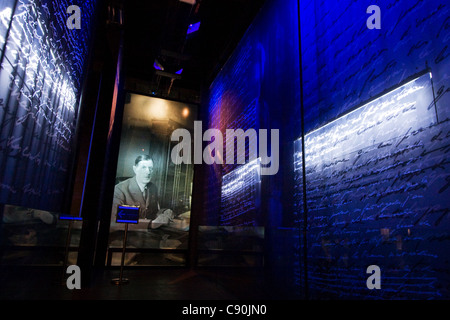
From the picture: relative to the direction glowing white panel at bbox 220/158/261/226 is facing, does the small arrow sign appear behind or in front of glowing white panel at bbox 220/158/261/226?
in front

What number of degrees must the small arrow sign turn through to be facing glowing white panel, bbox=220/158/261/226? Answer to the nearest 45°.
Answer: approximately 90° to its left

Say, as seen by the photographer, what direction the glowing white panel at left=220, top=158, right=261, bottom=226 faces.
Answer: facing the viewer and to the left of the viewer

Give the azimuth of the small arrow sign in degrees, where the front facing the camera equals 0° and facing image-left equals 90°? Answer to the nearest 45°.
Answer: approximately 0°

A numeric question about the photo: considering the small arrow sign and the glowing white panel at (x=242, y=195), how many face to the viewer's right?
0
